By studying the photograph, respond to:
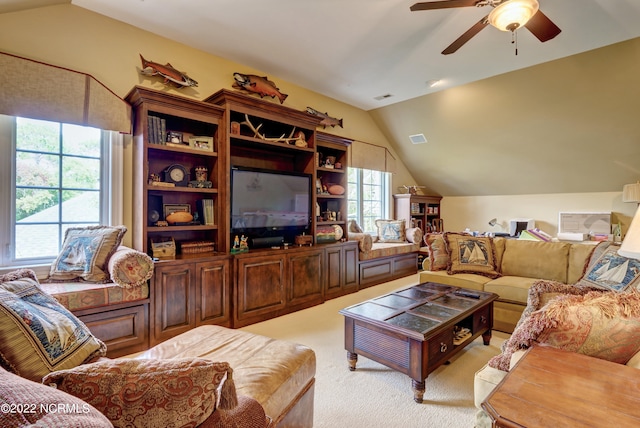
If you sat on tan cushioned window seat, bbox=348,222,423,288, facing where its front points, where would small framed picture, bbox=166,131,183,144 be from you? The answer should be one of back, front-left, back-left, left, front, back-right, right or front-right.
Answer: right

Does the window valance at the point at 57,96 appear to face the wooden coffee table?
yes

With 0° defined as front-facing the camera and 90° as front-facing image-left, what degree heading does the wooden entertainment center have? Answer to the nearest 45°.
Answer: approximately 315°

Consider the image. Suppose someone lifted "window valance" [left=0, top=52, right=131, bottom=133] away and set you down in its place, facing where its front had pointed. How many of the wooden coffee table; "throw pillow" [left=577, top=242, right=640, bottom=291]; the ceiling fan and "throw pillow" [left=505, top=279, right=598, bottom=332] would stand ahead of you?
4

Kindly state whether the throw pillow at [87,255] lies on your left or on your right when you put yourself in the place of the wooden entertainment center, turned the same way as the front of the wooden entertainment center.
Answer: on your right

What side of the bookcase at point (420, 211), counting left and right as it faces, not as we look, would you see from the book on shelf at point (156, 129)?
right

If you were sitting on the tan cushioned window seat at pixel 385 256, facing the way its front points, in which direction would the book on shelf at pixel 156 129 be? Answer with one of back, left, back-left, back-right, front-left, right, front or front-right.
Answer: right

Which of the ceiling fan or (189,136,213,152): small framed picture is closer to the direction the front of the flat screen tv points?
the ceiling fan

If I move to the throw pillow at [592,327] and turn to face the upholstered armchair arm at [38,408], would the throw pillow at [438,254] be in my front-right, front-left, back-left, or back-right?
back-right

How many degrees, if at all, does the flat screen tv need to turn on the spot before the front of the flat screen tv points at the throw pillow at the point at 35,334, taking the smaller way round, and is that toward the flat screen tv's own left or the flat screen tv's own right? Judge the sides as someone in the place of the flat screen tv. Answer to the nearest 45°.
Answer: approximately 45° to the flat screen tv's own right

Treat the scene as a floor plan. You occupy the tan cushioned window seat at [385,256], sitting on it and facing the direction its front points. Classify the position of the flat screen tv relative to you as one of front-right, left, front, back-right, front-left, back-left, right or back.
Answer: right
